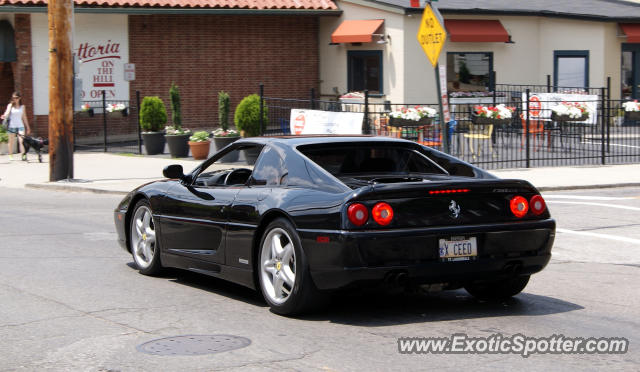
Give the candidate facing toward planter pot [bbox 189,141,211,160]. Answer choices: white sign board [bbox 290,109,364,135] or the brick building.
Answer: the brick building

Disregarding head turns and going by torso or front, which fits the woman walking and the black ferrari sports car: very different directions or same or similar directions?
very different directions

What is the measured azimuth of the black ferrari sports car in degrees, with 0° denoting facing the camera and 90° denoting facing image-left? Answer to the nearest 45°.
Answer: approximately 135°

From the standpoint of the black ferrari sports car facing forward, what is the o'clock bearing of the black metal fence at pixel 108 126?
The black metal fence is roughly at 1 o'clock from the black ferrari sports car.

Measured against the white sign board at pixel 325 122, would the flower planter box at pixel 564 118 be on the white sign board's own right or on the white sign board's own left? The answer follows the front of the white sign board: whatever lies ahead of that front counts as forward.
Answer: on the white sign board's own left

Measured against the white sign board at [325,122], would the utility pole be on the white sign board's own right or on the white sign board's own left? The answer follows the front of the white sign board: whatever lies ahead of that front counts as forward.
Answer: on the white sign board's own right

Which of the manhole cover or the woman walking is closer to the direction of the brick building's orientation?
the manhole cover

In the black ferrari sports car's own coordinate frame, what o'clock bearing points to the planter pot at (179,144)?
The planter pot is roughly at 1 o'clock from the black ferrari sports car.

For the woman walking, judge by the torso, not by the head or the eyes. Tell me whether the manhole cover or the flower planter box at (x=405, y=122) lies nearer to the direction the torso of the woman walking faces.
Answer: the manhole cover

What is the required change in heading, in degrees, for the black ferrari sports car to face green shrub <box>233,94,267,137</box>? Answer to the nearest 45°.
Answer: approximately 45° to its right

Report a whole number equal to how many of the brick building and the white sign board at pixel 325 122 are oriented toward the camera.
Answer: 2

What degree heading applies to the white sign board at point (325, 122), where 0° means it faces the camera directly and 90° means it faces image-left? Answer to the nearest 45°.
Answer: approximately 0°

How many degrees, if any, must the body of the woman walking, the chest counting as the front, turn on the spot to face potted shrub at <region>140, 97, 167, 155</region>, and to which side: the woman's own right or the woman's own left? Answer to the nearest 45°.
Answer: approximately 90° to the woman's own left

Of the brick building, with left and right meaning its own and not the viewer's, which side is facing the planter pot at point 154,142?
front
